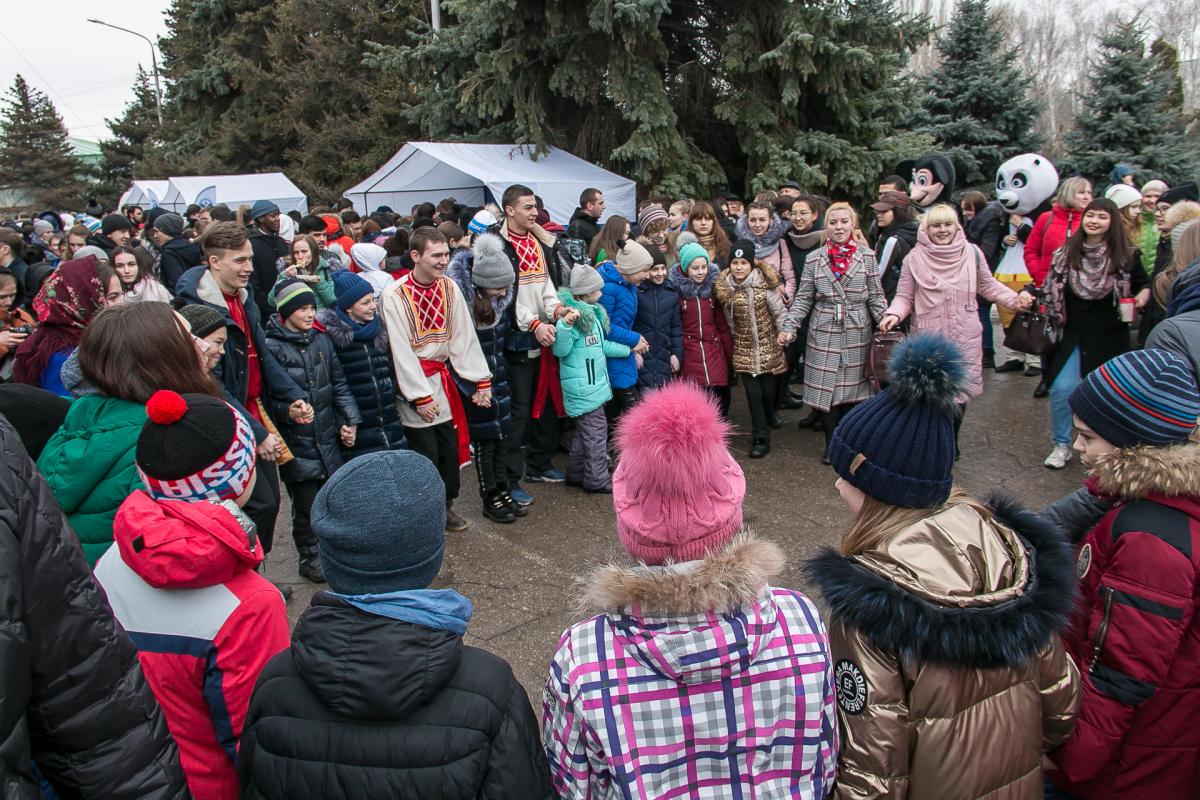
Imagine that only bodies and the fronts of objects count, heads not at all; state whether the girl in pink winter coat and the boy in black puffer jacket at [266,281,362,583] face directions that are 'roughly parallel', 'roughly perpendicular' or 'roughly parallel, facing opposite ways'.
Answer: roughly perpendicular

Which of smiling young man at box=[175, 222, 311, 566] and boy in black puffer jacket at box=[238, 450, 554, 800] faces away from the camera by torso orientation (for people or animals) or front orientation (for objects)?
the boy in black puffer jacket

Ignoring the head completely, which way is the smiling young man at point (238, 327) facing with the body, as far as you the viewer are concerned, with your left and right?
facing the viewer and to the right of the viewer

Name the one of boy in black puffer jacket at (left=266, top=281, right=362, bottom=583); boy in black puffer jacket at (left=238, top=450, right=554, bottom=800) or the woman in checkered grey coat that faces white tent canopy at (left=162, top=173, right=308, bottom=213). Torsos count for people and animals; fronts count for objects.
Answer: boy in black puffer jacket at (left=238, top=450, right=554, bottom=800)

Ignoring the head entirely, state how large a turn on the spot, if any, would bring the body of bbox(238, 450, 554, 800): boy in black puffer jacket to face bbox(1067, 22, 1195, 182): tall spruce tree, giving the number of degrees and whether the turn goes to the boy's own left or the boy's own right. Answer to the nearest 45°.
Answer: approximately 45° to the boy's own right

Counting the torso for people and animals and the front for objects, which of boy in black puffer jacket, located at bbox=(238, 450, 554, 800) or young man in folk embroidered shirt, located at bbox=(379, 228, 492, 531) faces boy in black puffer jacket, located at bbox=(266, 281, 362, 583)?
boy in black puffer jacket, located at bbox=(238, 450, 554, 800)

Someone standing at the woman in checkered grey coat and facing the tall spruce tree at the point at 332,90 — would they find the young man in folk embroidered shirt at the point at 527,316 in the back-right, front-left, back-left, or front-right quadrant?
front-left

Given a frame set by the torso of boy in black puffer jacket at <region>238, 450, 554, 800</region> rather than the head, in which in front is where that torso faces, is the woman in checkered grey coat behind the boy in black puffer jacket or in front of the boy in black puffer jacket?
in front

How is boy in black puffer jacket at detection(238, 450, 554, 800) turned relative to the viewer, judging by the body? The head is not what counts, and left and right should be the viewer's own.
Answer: facing away from the viewer

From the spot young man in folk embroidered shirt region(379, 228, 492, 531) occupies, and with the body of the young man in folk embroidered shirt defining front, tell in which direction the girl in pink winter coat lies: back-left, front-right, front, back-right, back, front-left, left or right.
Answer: front-left

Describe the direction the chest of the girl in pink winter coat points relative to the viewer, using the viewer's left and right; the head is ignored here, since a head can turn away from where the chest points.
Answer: facing the viewer

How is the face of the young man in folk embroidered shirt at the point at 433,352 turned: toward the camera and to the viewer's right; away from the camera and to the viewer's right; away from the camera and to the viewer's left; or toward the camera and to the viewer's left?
toward the camera and to the viewer's right

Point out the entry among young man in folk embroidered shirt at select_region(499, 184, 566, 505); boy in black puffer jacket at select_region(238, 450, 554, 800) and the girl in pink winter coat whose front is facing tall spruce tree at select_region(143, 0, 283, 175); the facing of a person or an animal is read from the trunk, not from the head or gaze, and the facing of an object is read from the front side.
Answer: the boy in black puffer jacket

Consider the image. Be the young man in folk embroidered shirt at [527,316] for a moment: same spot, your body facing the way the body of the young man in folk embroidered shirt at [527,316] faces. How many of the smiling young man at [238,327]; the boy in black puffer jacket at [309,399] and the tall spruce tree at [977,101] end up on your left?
1

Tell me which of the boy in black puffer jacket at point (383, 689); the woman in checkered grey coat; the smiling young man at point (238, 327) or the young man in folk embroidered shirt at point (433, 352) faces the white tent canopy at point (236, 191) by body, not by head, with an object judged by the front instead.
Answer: the boy in black puffer jacket

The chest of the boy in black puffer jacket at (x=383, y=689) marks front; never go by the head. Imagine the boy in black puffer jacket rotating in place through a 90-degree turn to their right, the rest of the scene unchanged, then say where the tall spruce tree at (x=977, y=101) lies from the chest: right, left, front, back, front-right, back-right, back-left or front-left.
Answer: front-left

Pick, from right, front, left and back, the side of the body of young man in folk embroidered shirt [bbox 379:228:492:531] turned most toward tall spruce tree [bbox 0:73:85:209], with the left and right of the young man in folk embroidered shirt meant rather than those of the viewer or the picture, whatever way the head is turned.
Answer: back

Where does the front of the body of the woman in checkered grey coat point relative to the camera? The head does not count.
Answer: toward the camera
